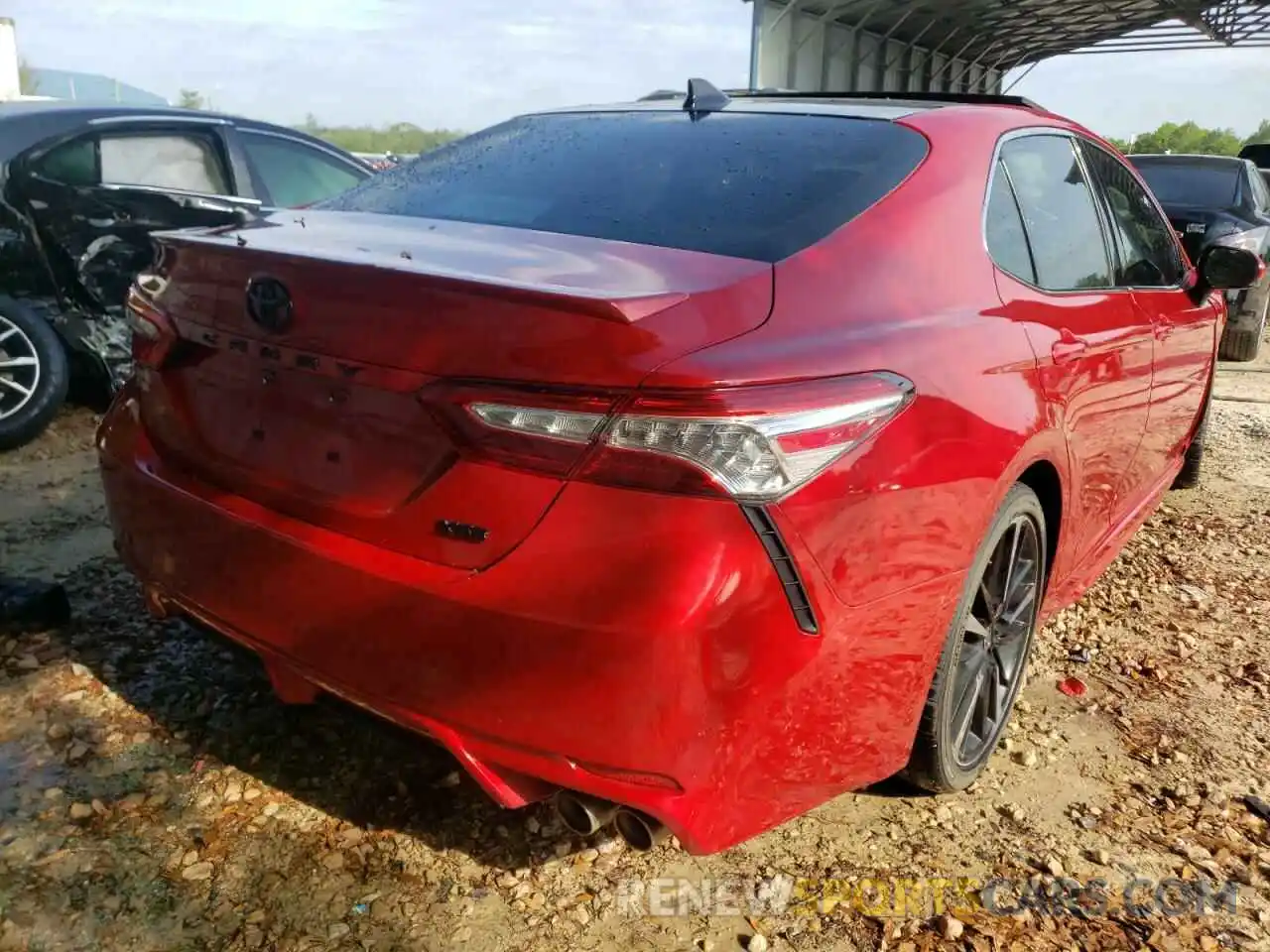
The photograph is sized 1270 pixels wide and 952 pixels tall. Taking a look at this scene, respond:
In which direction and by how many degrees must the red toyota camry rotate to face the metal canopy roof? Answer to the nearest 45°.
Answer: approximately 45° to its left

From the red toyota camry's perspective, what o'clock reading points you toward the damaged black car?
The damaged black car is roughly at 9 o'clock from the red toyota camry.

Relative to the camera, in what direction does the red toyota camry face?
facing away from the viewer and to the right of the viewer
